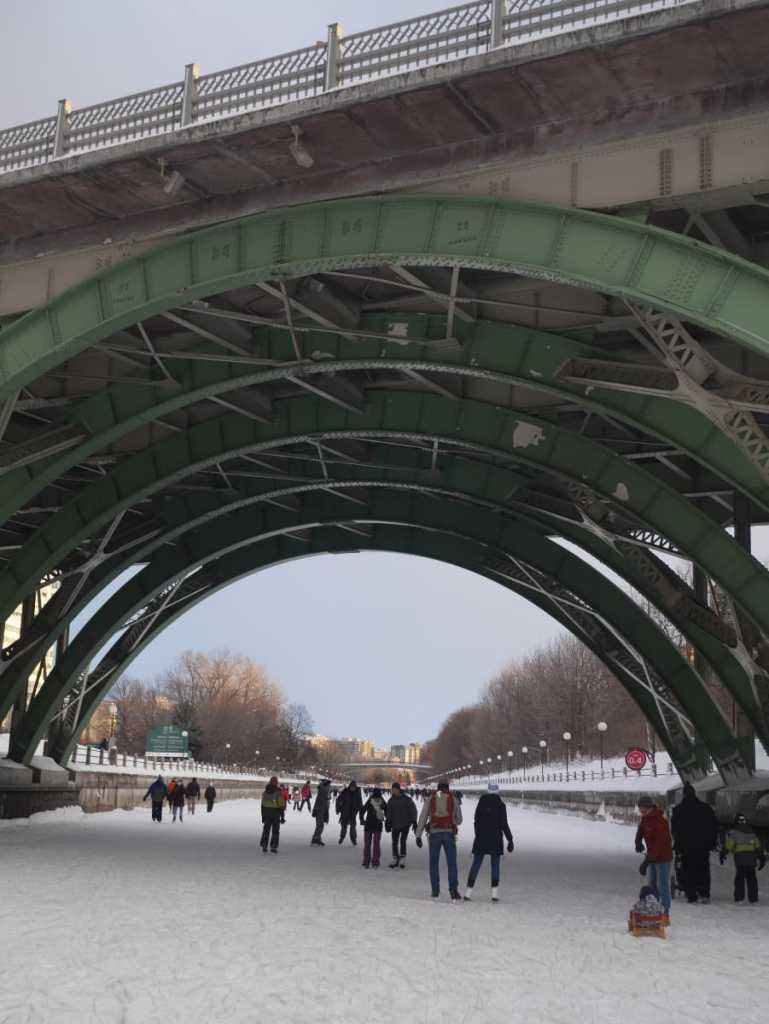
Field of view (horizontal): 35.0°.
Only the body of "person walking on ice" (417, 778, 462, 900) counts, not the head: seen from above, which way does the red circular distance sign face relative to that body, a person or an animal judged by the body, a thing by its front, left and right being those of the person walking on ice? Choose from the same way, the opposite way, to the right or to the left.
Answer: the opposite way

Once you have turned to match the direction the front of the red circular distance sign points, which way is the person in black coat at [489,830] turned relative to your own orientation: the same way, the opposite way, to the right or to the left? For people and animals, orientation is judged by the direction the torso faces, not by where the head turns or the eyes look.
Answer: the opposite way

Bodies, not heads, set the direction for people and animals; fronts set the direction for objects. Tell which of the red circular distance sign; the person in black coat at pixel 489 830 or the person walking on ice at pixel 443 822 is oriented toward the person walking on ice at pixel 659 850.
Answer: the red circular distance sign

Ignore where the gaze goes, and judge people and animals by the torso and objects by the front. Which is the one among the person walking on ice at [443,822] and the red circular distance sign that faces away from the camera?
the person walking on ice

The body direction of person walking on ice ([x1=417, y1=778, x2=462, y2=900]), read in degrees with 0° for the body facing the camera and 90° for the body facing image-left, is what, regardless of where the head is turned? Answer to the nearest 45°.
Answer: approximately 180°

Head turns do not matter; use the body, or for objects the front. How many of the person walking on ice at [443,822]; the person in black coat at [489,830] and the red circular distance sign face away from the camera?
2

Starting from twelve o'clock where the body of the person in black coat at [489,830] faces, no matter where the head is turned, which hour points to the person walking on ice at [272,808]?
The person walking on ice is roughly at 11 o'clock from the person in black coat.

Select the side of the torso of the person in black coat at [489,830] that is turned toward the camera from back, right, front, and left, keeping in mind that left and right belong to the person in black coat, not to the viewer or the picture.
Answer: back

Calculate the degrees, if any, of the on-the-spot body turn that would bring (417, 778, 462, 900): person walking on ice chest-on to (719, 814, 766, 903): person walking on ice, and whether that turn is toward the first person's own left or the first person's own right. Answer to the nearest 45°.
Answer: approximately 45° to the first person's own right

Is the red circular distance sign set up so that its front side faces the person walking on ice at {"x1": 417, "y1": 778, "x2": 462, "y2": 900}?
yes

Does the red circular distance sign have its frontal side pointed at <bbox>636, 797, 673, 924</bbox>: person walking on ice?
yes

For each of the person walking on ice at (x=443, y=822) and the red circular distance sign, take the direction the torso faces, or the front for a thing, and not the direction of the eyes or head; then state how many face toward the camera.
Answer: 1
